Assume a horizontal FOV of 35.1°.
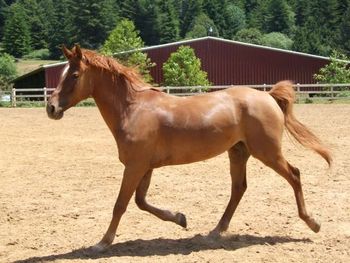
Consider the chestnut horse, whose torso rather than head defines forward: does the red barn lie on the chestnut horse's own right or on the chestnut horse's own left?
on the chestnut horse's own right

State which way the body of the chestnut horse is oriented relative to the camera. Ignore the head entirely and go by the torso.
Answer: to the viewer's left

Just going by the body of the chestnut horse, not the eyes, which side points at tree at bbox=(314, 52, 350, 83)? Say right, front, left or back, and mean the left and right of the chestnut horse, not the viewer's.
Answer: right
